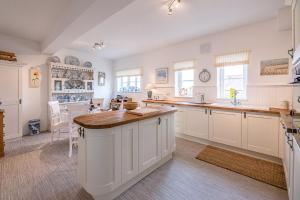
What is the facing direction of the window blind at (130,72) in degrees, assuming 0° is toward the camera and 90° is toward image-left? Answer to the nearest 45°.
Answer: approximately 45°

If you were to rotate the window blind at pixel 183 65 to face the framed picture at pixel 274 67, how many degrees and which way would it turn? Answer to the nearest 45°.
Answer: approximately 90° to its left

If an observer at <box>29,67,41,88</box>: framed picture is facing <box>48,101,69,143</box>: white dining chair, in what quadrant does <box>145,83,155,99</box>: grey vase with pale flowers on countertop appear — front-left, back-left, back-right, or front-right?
front-left

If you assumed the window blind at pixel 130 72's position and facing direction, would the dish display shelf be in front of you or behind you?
in front

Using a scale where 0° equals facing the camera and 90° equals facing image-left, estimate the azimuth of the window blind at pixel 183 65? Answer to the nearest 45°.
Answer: approximately 45°

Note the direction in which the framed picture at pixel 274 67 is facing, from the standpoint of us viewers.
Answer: facing the viewer

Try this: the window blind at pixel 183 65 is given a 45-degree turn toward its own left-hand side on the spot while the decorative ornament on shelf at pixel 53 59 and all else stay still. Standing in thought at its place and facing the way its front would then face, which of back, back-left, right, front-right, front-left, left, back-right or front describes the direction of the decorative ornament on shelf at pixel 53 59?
right

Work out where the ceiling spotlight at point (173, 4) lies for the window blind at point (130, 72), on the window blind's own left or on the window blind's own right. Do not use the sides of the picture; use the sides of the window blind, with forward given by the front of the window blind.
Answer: on the window blind's own left

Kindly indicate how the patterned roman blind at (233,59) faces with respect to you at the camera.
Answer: facing the viewer and to the left of the viewer

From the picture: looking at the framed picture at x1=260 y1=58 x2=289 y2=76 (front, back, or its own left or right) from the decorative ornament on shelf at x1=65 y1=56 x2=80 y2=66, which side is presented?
right

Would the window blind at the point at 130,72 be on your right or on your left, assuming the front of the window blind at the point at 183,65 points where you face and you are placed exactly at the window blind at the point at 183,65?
on your right

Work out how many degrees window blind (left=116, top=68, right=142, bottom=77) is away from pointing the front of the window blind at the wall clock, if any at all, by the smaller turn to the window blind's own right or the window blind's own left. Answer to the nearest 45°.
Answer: approximately 90° to the window blind's own left
